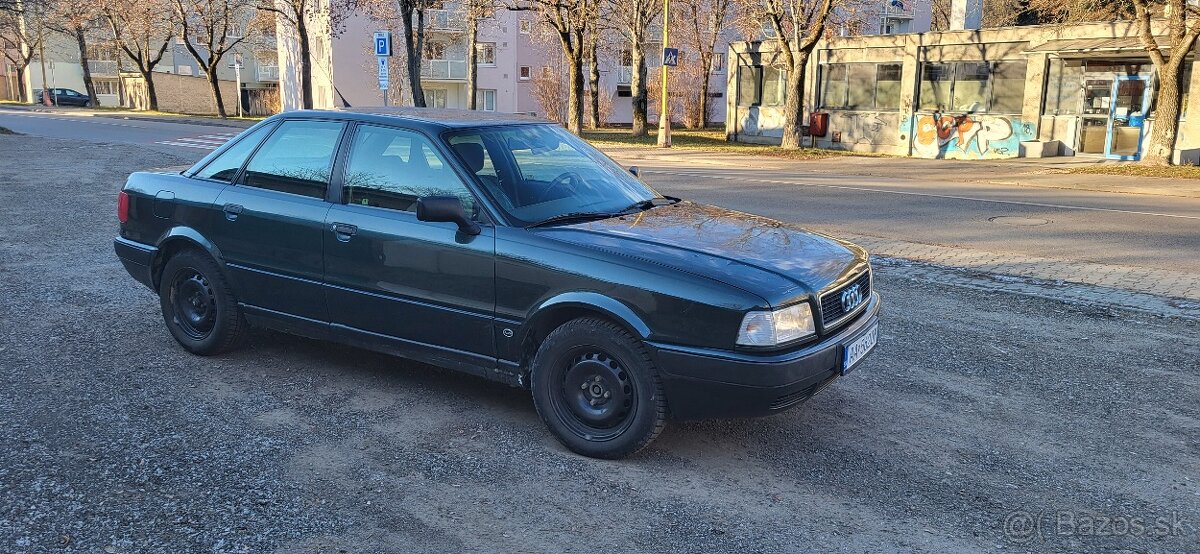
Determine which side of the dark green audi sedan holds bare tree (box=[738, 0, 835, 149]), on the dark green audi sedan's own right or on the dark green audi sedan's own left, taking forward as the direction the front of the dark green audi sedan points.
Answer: on the dark green audi sedan's own left

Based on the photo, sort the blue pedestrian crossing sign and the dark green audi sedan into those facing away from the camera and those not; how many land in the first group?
0

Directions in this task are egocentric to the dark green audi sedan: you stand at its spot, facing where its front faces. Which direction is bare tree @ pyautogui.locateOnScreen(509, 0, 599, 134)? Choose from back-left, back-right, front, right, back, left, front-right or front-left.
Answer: back-left

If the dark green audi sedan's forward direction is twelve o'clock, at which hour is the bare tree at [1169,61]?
The bare tree is roughly at 9 o'clock from the dark green audi sedan.

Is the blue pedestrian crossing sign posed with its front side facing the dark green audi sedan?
yes

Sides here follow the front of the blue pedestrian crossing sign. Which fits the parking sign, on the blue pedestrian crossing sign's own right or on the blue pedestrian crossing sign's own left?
on the blue pedestrian crossing sign's own right

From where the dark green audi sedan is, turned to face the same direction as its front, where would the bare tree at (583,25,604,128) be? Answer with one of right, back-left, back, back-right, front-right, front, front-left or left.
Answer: back-left

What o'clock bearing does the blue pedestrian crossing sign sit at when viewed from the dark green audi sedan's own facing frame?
The blue pedestrian crossing sign is roughly at 8 o'clock from the dark green audi sedan.

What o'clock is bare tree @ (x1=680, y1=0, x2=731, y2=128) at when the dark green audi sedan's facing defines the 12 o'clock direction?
The bare tree is roughly at 8 o'clock from the dark green audi sedan.

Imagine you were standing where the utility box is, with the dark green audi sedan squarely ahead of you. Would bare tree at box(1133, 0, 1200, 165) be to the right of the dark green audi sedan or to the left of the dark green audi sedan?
left

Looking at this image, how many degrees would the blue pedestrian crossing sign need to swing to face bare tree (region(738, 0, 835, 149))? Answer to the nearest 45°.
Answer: approximately 90° to its left
